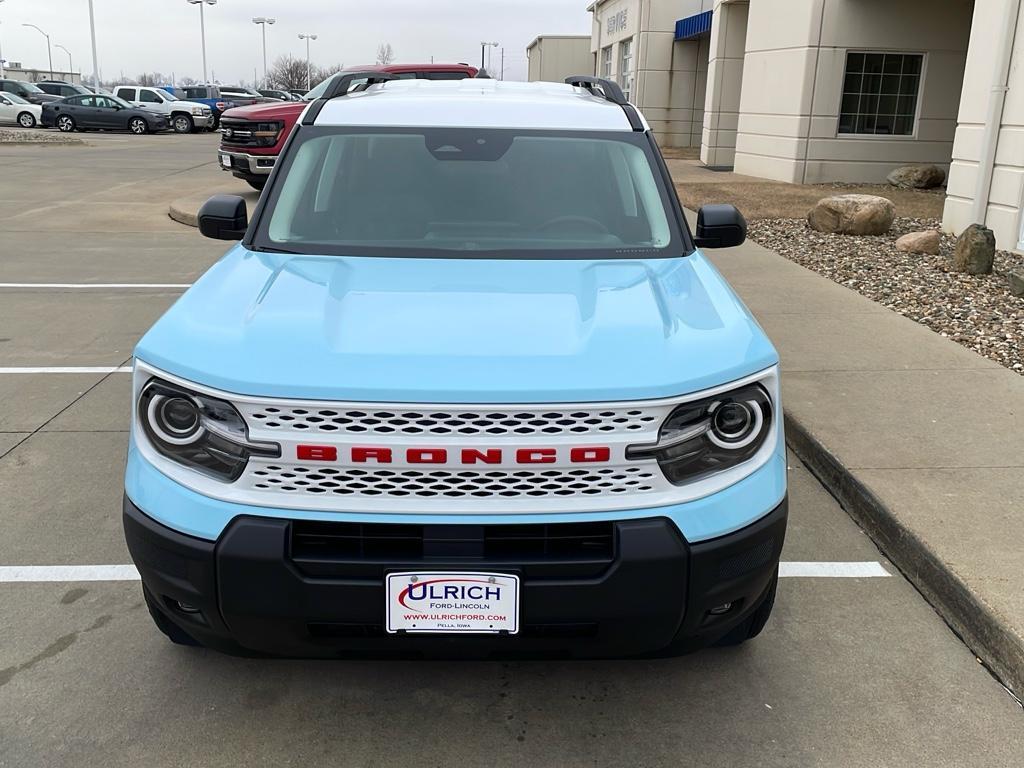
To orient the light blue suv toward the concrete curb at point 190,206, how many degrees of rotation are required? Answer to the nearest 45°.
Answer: approximately 180°

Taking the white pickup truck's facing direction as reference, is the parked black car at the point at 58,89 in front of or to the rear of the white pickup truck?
to the rear

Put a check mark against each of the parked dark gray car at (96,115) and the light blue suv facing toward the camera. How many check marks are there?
1

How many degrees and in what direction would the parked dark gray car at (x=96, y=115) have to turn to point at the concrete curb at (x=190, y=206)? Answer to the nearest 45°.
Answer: approximately 90° to its right

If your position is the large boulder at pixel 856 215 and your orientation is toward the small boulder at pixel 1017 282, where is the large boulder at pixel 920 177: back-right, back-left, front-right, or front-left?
back-left

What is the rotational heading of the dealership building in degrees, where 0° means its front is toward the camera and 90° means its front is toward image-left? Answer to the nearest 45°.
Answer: approximately 45°

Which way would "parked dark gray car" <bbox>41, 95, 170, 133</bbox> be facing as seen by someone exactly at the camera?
facing to the right of the viewer

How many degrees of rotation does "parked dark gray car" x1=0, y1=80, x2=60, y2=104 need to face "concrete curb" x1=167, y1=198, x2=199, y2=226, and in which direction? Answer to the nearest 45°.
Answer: approximately 45° to its right

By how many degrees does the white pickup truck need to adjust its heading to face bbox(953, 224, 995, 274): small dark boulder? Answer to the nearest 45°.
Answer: approximately 45° to its right

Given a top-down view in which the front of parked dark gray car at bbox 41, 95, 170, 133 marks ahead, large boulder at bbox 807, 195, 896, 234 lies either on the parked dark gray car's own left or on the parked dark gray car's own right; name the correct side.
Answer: on the parked dark gray car's own right

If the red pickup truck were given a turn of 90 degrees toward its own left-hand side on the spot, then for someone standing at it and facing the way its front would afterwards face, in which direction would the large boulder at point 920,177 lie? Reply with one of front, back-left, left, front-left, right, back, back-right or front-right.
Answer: front-left

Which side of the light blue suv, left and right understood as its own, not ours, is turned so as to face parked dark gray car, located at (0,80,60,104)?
back

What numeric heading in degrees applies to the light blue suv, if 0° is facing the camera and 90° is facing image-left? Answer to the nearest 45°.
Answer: approximately 0°

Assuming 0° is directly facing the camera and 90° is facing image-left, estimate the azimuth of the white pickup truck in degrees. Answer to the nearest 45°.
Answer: approximately 315°
